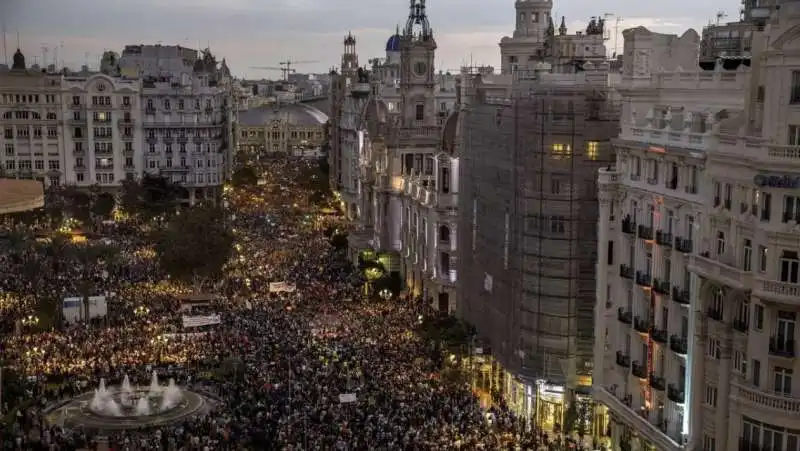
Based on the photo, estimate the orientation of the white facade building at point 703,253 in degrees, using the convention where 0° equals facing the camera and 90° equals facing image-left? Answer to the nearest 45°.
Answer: approximately 45°
